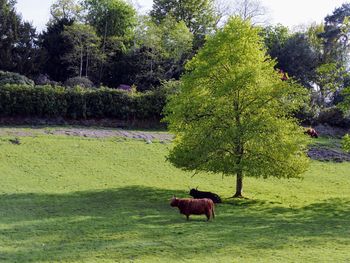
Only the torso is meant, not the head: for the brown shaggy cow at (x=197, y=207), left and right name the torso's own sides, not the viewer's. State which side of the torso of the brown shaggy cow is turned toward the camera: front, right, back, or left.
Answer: left

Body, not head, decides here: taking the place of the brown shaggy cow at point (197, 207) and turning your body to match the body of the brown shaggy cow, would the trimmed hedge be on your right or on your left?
on your right

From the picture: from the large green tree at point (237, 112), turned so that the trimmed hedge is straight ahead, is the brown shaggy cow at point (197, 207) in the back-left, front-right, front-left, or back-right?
back-left

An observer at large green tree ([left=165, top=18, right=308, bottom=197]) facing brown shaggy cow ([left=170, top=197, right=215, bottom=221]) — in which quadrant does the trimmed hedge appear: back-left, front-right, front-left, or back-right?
back-right

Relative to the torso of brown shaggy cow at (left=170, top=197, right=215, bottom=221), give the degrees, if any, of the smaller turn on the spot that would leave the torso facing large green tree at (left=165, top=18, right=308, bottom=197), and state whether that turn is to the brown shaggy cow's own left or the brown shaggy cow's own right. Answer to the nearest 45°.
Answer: approximately 90° to the brown shaggy cow's own right
